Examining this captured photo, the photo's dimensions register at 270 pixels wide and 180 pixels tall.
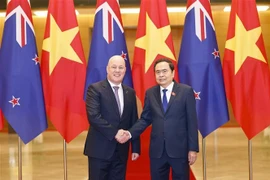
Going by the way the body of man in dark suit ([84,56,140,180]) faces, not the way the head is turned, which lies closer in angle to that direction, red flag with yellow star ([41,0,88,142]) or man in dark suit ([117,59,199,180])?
the man in dark suit

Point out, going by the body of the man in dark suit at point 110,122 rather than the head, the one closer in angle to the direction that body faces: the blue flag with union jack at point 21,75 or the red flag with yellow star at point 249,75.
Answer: the red flag with yellow star

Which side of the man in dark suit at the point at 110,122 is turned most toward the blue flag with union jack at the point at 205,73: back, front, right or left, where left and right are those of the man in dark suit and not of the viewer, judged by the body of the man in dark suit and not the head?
left

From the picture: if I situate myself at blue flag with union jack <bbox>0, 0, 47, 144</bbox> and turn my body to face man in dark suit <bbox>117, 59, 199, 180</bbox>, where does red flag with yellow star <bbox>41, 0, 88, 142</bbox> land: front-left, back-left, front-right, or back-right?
front-left

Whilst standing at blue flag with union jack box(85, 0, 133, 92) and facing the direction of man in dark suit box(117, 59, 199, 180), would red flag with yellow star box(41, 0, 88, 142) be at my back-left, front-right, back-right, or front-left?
back-right

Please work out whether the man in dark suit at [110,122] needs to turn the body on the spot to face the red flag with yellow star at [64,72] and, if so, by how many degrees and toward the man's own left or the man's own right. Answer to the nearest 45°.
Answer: approximately 180°

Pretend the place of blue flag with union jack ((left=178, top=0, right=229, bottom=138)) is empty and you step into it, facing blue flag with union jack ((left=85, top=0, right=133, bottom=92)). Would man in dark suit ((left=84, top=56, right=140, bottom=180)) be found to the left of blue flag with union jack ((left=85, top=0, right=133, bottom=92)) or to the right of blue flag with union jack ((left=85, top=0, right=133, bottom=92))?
left

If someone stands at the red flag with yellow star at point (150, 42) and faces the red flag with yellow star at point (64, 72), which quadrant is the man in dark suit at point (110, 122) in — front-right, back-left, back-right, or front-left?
front-left
